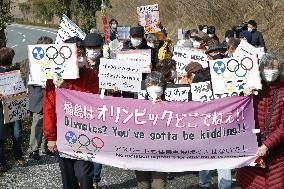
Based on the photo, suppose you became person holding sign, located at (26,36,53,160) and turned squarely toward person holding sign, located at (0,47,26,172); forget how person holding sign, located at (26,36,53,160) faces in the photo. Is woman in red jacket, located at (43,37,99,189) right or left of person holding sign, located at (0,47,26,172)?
left

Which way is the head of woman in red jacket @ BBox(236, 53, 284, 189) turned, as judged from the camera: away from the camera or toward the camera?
toward the camera

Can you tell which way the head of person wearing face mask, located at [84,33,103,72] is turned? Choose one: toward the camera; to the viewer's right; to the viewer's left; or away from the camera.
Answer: toward the camera

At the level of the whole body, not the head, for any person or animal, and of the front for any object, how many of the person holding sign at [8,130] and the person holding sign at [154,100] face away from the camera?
0

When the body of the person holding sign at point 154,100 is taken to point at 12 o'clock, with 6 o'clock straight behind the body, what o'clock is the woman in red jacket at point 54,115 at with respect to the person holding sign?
The woman in red jacket is roughly at 3 o'clock from the person holding sign.

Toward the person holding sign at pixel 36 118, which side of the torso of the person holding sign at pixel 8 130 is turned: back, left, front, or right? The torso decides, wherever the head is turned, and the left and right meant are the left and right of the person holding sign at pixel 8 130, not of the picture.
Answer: left

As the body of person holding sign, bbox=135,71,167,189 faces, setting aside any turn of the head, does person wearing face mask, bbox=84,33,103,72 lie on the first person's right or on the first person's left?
on the first person's right

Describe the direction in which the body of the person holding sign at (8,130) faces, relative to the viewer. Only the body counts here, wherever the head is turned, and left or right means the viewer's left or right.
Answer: facing the viewer and to the right of the viewer

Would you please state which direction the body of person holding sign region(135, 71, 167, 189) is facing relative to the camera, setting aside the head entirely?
toward the camera
